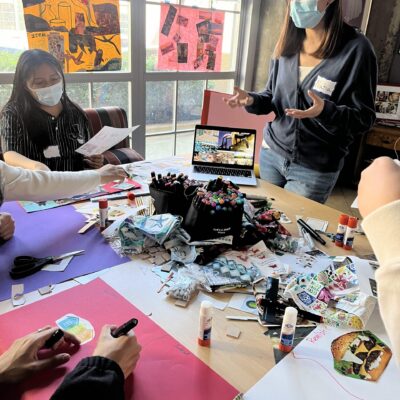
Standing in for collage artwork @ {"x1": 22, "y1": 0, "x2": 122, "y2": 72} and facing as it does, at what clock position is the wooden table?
The wooden table is roughly at 12 o'clock from the collage artwork.

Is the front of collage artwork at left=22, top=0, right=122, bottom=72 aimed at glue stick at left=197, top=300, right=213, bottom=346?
yes

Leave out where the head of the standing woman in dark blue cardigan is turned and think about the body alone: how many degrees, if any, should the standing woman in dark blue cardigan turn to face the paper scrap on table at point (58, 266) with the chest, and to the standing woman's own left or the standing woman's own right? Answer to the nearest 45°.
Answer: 0° — they already face it

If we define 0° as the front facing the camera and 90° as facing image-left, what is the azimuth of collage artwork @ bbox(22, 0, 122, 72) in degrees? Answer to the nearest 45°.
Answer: approximately 0°

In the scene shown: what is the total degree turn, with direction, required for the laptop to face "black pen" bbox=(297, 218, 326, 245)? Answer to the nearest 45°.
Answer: approximately 45° to its left

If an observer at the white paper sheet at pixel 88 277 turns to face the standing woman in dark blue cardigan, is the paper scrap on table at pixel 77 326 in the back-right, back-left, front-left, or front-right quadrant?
back-right

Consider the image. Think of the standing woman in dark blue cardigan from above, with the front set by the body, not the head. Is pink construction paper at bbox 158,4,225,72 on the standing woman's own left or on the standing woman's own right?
on the standing woman's own right

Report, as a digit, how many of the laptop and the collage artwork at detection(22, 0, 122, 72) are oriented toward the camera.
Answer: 2

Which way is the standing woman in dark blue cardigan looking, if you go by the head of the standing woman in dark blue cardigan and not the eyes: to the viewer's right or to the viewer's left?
to the viewer's left

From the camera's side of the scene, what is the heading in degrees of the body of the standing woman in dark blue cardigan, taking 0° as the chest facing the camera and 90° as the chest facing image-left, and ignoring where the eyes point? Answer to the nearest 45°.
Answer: approximately 45°

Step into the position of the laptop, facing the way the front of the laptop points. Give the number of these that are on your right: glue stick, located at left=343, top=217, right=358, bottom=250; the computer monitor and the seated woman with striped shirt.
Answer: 1

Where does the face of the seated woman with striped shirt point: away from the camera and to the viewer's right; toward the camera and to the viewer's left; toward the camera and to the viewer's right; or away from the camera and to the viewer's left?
toward the camera and to the viewer's right
